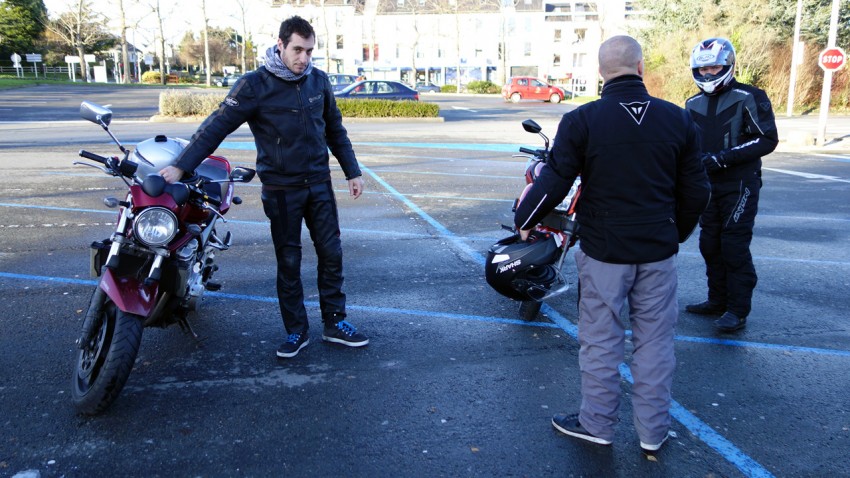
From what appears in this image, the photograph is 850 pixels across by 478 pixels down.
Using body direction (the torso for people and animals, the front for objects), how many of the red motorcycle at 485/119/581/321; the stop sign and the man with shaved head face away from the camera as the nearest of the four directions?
1

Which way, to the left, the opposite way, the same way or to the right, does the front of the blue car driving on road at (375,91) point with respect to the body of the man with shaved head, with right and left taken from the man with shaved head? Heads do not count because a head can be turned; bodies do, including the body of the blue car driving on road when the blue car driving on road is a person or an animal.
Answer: to the left

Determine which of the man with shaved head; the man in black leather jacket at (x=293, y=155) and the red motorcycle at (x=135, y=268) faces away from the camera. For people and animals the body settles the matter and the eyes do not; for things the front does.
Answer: the man with shaved head

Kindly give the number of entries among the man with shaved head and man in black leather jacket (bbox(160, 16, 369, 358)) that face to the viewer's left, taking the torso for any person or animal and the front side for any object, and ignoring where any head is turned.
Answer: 0

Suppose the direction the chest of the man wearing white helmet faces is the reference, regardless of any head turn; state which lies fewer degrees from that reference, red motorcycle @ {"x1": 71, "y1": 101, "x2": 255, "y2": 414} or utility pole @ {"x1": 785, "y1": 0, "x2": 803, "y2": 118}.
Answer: the red motorcycle

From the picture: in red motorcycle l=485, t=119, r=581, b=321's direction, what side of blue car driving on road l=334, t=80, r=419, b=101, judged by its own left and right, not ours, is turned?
left

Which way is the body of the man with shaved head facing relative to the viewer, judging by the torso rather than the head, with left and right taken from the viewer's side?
facing away from the viewer

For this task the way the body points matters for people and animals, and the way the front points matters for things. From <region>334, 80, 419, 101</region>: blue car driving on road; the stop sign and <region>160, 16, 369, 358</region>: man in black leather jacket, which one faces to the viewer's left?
the blue car driving on road

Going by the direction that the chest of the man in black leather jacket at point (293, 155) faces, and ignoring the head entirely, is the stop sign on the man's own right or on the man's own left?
on the man's own left

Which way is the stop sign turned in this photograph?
toward the camera

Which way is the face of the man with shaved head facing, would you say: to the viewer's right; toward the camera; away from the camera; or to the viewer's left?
away from the camera

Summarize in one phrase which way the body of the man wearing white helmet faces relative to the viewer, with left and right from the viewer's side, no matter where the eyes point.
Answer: facing the viewer and to the left of the viewer

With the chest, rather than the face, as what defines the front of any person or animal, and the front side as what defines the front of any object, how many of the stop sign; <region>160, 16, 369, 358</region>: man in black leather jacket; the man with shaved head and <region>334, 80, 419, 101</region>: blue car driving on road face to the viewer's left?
1

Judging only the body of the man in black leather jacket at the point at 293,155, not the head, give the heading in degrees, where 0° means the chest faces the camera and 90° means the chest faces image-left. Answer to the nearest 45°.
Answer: approximately 315°

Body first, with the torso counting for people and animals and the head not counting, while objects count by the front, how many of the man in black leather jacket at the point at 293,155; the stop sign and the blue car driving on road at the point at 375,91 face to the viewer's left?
1

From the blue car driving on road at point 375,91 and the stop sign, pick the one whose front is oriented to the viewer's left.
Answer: the blue car driving on road

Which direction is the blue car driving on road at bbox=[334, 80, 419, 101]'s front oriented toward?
to the viewer's left
